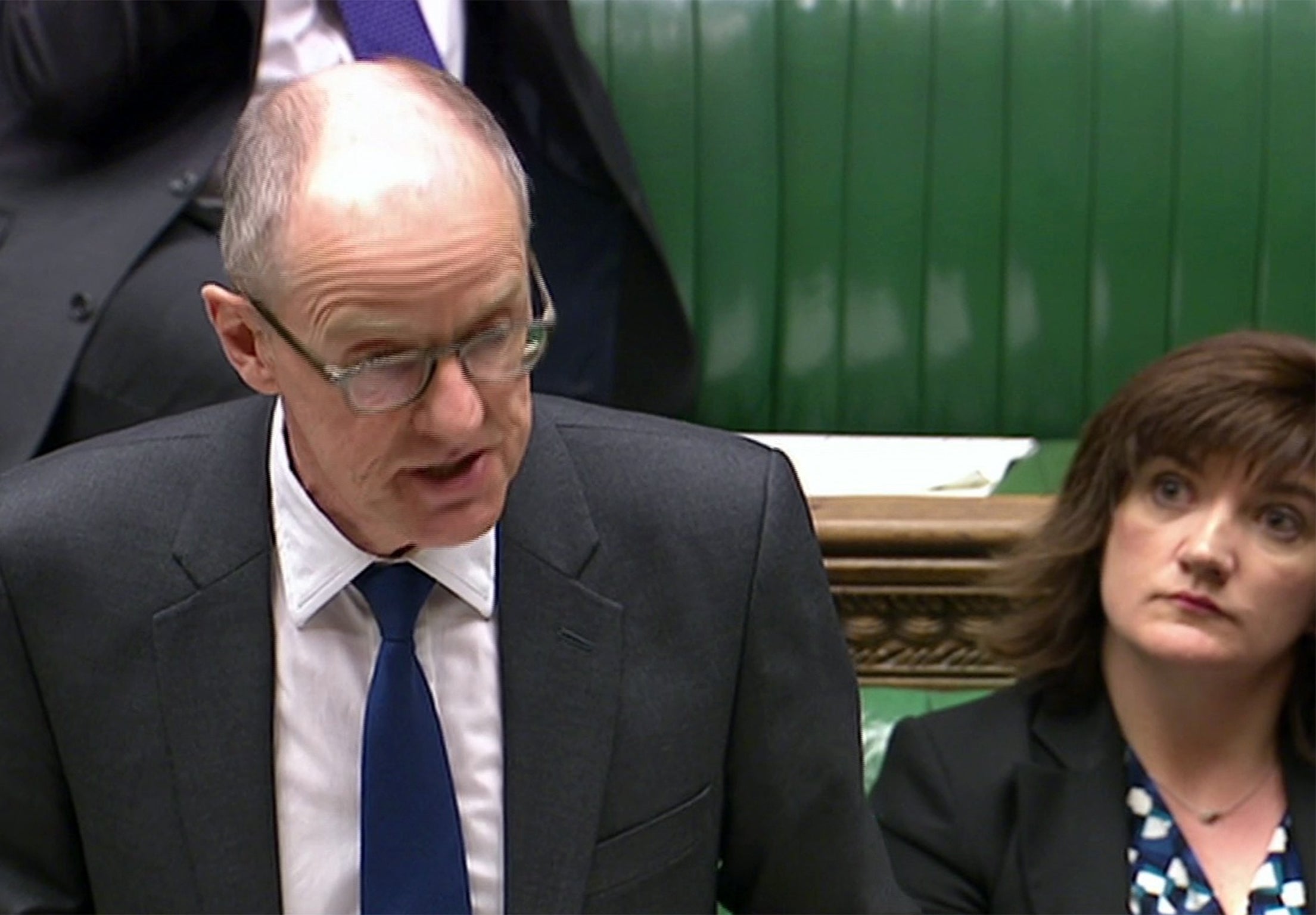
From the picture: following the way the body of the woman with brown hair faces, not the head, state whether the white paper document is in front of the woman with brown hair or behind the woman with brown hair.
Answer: behind

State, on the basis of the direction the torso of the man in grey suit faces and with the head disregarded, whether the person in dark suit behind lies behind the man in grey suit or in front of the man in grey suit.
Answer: behind

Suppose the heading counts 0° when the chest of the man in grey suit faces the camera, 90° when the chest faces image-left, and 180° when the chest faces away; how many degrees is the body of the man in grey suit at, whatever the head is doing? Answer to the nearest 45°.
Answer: approximately 0°

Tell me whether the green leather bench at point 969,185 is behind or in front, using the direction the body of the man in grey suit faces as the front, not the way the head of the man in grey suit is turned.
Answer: behind

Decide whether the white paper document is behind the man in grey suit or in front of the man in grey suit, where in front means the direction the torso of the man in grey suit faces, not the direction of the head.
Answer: behind

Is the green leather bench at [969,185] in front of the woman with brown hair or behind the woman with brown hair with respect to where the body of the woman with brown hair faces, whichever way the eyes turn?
behind
